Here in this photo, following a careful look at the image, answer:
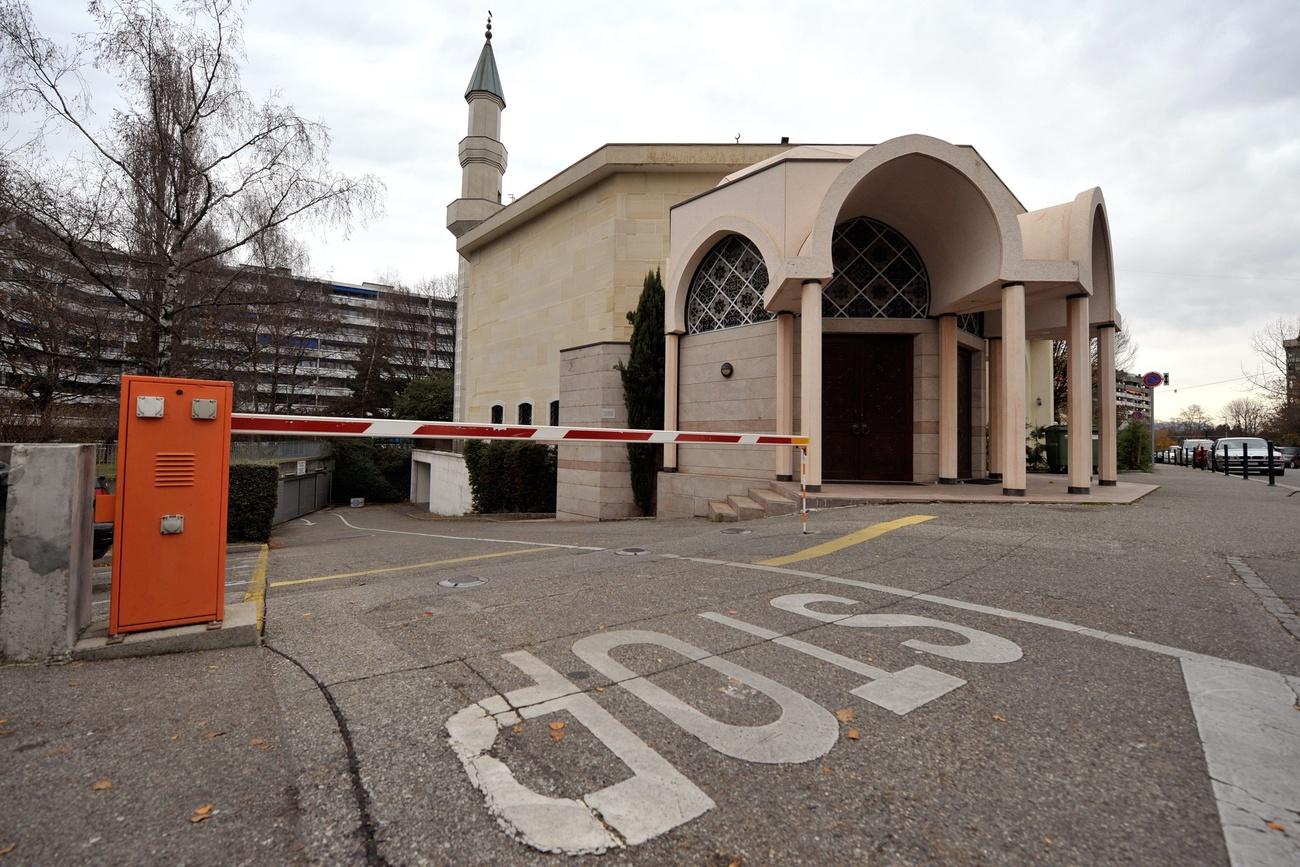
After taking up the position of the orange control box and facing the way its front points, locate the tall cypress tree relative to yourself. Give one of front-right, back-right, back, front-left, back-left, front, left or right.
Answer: back-left

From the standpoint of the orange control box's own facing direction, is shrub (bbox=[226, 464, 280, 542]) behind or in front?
behind

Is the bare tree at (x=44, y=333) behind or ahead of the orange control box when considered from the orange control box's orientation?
behind

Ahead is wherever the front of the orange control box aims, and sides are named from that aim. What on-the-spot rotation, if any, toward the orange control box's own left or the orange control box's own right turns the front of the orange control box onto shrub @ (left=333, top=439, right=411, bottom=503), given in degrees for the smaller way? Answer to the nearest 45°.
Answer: approximately 180°

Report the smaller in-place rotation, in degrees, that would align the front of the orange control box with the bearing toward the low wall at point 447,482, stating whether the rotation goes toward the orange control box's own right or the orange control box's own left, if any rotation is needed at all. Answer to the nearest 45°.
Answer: approximately 135° to the orange control box's own left

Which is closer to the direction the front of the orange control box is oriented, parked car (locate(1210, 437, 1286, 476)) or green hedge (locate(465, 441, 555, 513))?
the parked car

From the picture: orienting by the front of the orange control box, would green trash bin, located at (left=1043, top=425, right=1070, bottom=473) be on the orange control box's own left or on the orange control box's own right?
on the orange control box's own left

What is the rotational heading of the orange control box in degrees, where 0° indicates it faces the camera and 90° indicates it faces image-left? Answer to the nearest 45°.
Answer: approximately 0°

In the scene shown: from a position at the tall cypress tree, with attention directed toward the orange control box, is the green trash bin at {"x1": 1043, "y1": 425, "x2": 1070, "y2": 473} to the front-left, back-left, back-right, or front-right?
back-left
